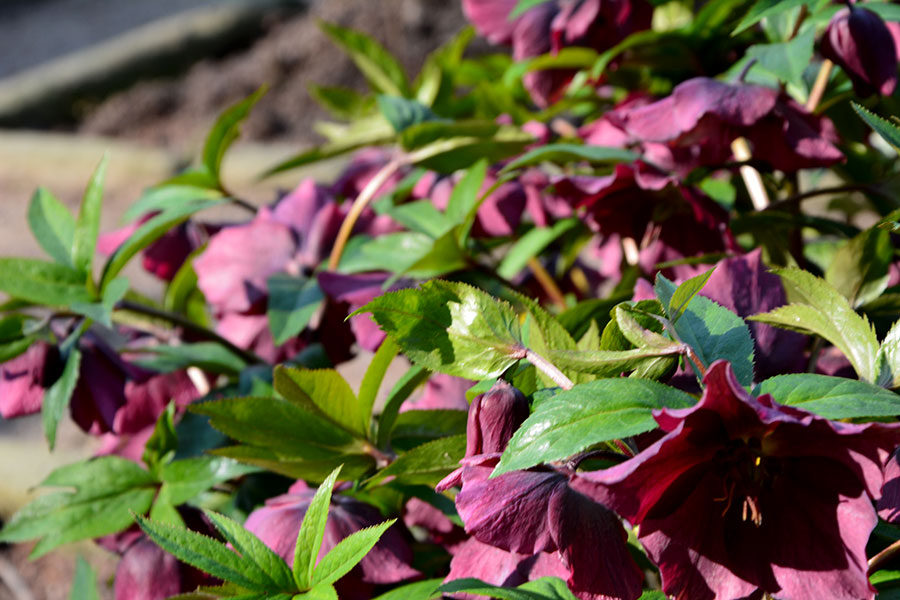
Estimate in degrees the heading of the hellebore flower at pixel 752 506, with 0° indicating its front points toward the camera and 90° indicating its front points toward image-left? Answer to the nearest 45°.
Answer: approximately 0°

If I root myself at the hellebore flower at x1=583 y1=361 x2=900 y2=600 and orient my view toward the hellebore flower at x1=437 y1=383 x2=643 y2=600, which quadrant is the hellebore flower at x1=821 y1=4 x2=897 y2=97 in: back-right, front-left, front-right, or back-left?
back-right
